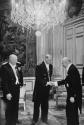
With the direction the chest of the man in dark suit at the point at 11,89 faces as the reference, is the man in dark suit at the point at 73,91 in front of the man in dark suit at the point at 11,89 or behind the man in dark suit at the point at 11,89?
in front

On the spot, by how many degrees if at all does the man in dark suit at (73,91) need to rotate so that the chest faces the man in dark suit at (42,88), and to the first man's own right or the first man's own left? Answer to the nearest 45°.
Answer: approximately 45° to the first man's own right

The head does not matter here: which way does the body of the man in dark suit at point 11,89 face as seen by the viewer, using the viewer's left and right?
facing the viewer and to the right of the viewer

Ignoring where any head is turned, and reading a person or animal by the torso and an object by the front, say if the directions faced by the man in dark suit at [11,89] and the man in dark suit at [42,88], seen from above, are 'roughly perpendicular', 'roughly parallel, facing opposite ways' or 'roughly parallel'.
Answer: roughly parallel

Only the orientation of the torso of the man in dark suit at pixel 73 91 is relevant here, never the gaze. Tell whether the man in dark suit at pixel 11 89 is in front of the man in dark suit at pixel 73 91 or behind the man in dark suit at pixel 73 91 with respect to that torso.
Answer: in front

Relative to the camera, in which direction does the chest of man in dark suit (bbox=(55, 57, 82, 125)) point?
to the viewer's left

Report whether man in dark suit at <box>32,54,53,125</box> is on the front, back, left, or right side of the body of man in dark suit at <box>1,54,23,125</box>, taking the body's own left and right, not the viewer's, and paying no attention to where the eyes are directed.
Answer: left
